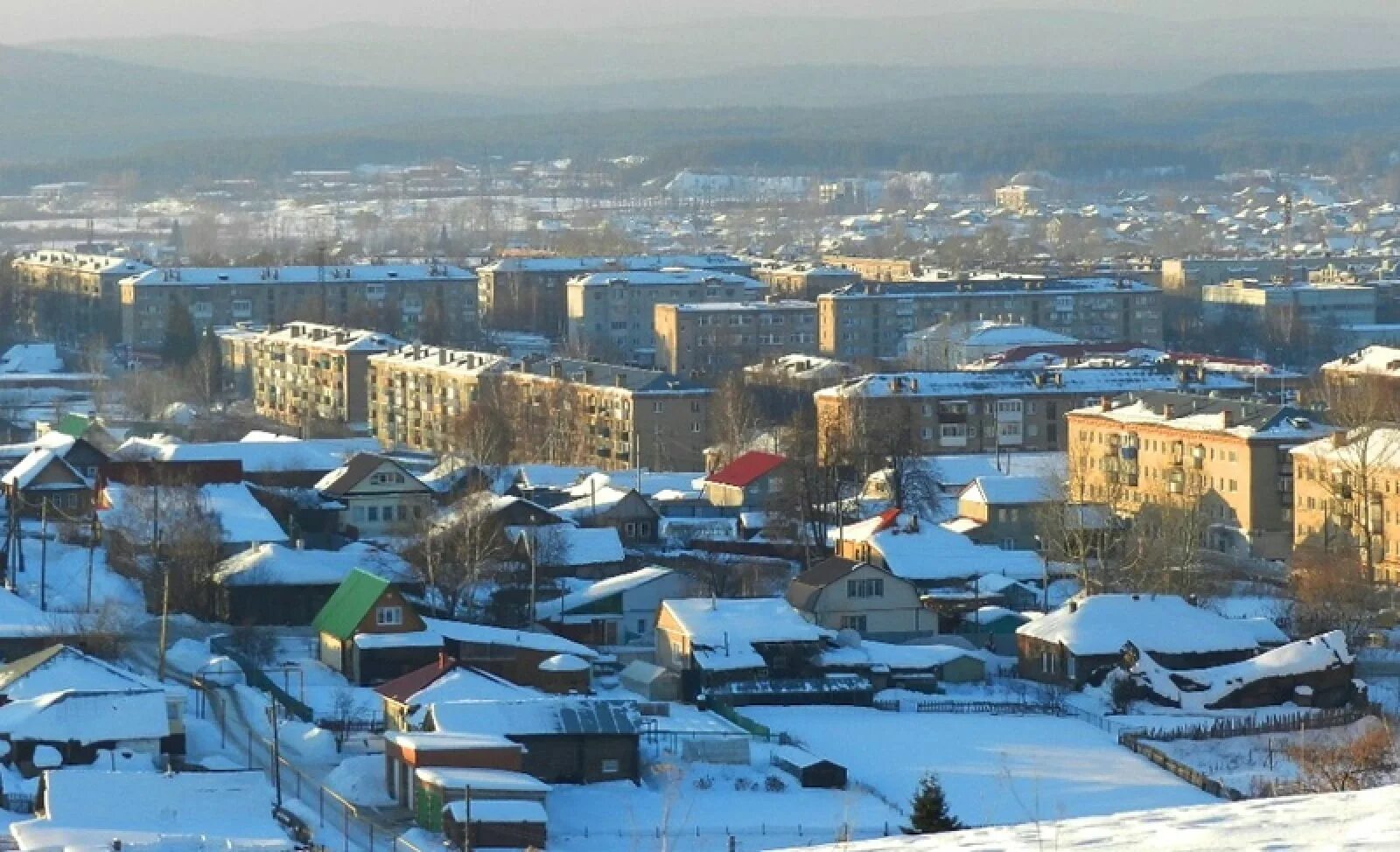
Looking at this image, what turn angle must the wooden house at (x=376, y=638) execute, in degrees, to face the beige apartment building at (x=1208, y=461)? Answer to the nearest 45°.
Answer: approximately 90° to its left

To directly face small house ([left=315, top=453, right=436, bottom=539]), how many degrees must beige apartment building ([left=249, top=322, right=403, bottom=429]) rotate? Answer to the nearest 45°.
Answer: approximately 45° to its left

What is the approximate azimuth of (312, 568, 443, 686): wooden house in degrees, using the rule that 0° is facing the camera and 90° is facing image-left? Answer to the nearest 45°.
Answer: approximately 315°

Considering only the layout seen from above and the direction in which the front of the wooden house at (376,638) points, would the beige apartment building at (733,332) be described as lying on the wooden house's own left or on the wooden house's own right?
on the wooden house's own left
